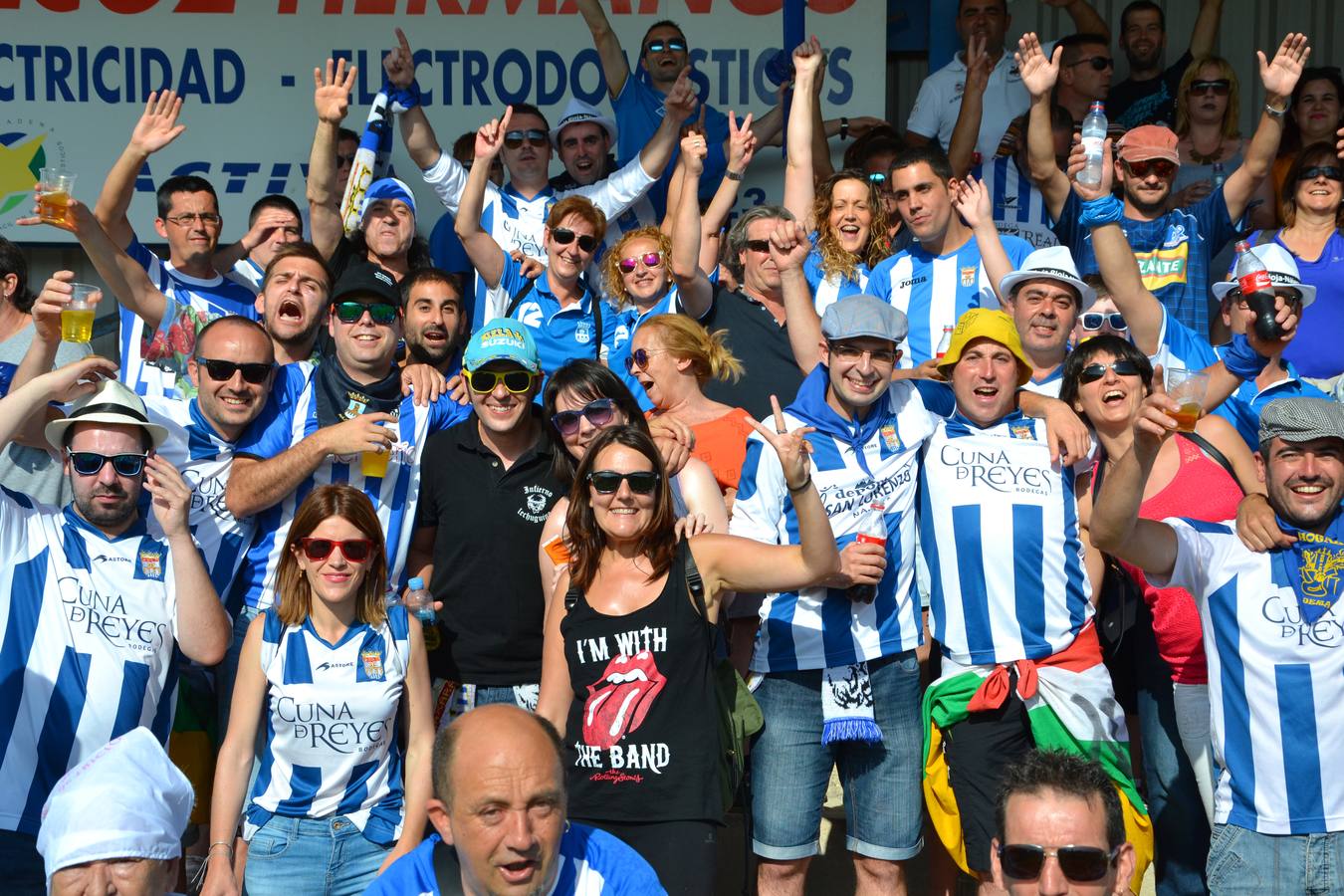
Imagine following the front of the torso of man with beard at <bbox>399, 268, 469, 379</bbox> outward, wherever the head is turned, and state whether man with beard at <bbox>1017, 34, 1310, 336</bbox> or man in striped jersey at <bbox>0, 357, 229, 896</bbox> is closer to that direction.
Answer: the man in striped jersey

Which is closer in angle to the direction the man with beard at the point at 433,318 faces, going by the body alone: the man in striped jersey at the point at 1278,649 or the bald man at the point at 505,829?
the bald man

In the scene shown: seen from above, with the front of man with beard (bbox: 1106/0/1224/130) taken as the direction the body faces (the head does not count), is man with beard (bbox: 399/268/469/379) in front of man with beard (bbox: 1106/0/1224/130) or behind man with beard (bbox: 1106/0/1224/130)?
in front

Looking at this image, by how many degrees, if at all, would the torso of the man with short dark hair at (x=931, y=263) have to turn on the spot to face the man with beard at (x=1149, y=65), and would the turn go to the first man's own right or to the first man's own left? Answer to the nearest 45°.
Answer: approximately 135° to the first man's own left

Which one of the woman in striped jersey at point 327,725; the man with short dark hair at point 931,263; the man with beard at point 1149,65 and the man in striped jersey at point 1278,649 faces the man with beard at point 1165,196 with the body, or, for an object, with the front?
the man with beard at point 1149,65

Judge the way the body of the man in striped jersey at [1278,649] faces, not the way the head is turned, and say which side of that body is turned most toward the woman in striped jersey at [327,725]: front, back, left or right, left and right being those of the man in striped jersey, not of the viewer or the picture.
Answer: right

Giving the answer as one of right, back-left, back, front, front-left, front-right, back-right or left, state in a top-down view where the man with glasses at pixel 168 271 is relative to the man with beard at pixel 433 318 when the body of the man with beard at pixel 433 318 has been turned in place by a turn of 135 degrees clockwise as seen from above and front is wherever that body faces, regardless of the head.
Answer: front

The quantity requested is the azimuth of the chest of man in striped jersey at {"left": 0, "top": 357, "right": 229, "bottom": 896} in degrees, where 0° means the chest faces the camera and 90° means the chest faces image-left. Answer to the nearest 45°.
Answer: approximately 0°

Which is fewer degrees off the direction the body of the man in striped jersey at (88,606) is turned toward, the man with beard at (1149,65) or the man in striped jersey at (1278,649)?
the man in striped jersey

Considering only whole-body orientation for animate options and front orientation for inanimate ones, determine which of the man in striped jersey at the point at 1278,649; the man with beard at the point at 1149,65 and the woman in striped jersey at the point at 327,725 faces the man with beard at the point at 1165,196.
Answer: the man with beard at the point at 1149,65
